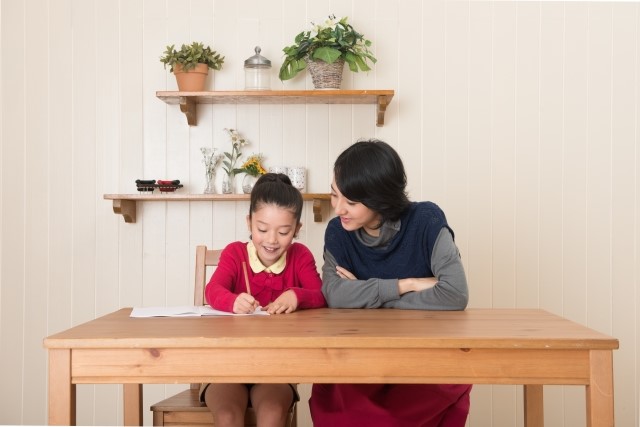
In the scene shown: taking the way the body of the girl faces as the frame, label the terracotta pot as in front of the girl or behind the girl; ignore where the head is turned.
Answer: behind

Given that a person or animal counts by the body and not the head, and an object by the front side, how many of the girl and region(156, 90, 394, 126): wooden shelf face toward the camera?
2

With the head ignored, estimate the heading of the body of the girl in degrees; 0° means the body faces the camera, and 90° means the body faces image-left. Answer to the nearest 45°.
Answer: approximately 0°

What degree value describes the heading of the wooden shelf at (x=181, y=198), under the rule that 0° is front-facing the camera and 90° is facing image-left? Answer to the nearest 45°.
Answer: approximately 0°

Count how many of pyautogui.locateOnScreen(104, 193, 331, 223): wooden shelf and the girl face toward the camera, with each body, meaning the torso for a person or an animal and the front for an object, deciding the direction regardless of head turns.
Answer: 2
